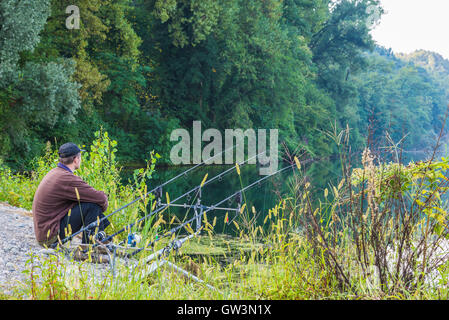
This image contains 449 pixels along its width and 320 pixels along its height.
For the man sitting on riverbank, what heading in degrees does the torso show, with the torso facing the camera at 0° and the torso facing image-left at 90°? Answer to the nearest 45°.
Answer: approximately 225°

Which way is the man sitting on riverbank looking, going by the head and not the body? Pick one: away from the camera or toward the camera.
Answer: away from the camera
